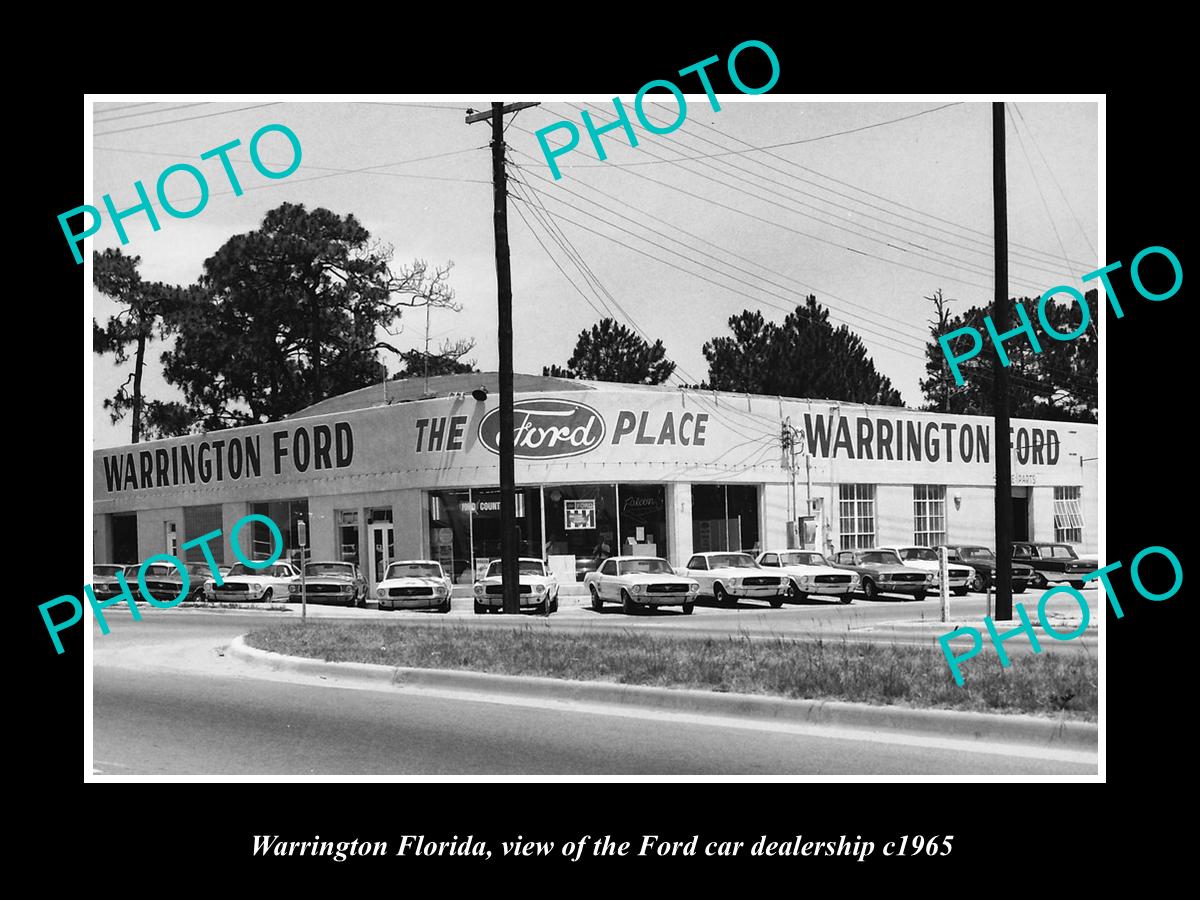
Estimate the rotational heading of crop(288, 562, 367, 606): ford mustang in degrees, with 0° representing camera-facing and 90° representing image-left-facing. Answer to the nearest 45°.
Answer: approximately 0°

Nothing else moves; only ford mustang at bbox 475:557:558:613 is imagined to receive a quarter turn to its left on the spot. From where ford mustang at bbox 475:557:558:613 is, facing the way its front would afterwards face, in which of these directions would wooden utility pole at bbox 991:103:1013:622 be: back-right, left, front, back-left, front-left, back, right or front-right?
front-right

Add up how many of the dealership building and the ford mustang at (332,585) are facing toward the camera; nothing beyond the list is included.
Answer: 2

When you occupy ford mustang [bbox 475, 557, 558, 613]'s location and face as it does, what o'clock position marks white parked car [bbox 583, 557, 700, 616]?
The white parked car is roughly at 9 o'clock from the ford mustang.

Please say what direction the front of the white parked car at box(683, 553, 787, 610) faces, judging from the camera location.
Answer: facing the viewer and to the right of the viewer

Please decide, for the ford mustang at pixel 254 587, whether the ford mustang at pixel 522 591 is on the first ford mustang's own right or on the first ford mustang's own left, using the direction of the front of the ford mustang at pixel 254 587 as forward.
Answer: on the first ford mustang's own left

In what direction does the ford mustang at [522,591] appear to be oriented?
toward the camera

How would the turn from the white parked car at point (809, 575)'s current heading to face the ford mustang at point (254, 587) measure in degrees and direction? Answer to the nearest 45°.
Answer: approximately 135° to its right

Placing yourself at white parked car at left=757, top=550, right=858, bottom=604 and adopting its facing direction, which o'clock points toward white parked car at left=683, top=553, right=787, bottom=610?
white parked car at left=683, top=553, right=787, bottom=610 is roughly at 3 o'clock from white parked car at left=757, top=550, right=858, bottom=604.

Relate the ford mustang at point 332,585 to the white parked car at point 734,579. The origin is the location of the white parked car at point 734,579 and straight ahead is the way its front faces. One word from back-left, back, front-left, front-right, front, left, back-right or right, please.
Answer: back-right

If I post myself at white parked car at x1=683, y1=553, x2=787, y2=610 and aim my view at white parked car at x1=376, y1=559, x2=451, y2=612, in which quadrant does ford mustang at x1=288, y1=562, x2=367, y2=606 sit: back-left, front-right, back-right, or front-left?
front-right

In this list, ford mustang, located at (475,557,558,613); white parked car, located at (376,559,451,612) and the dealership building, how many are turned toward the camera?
3

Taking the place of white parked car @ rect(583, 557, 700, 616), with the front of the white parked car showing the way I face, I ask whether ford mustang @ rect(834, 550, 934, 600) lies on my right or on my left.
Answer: on my left

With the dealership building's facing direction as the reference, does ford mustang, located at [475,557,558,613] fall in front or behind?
in front

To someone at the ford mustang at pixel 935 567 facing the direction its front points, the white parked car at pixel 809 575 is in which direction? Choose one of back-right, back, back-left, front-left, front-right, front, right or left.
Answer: right
